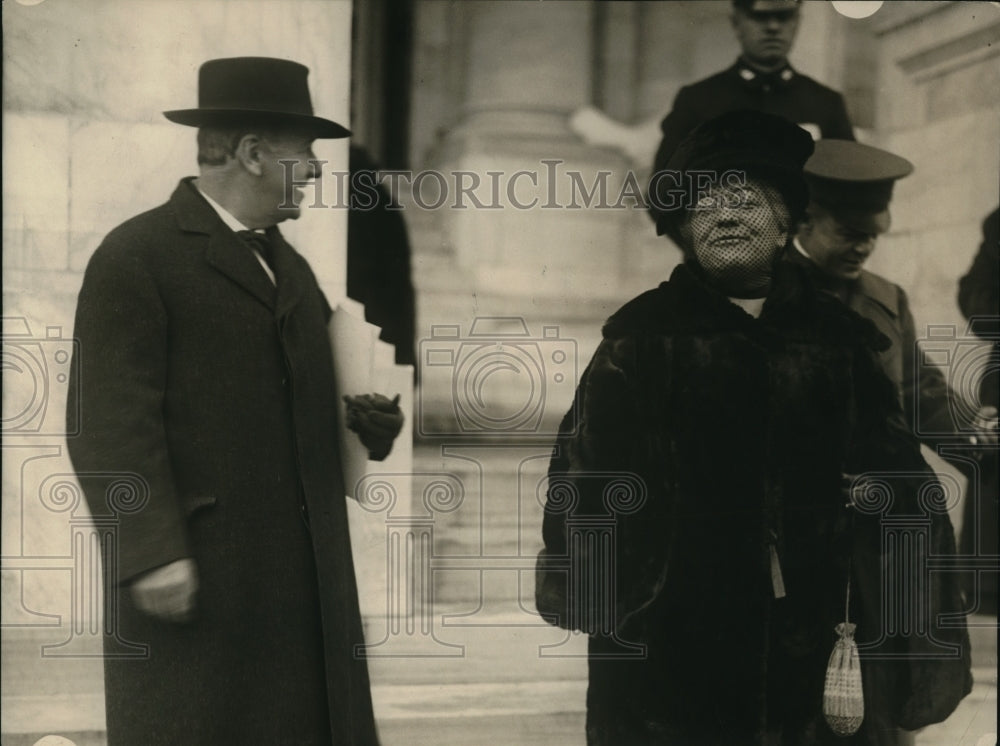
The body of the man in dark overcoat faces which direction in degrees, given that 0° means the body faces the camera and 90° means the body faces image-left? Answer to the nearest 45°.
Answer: approximately 315°

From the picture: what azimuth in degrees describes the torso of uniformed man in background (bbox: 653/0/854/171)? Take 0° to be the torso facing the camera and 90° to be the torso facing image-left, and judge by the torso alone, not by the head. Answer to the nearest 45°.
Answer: approximately 0°

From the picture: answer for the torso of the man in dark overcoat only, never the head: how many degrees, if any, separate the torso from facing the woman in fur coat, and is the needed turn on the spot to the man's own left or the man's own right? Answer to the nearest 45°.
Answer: approximately 45° to the man's own left

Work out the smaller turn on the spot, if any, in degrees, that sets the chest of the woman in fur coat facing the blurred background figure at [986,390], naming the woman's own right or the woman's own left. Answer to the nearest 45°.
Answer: approximately 135° to the woman's own left

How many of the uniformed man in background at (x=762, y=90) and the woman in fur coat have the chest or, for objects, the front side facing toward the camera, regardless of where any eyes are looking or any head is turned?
2
